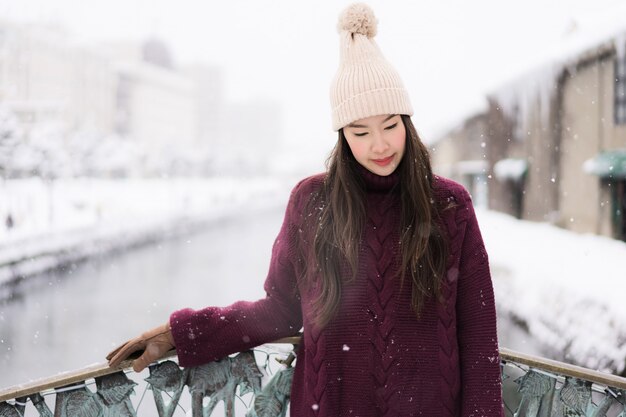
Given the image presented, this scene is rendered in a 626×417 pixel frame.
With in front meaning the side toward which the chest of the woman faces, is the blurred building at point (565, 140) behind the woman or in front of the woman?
behind

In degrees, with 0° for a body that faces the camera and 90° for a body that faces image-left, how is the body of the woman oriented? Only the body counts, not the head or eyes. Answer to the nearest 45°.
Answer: approximately 0°

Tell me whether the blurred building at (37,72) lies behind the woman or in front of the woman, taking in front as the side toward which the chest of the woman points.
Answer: behind
